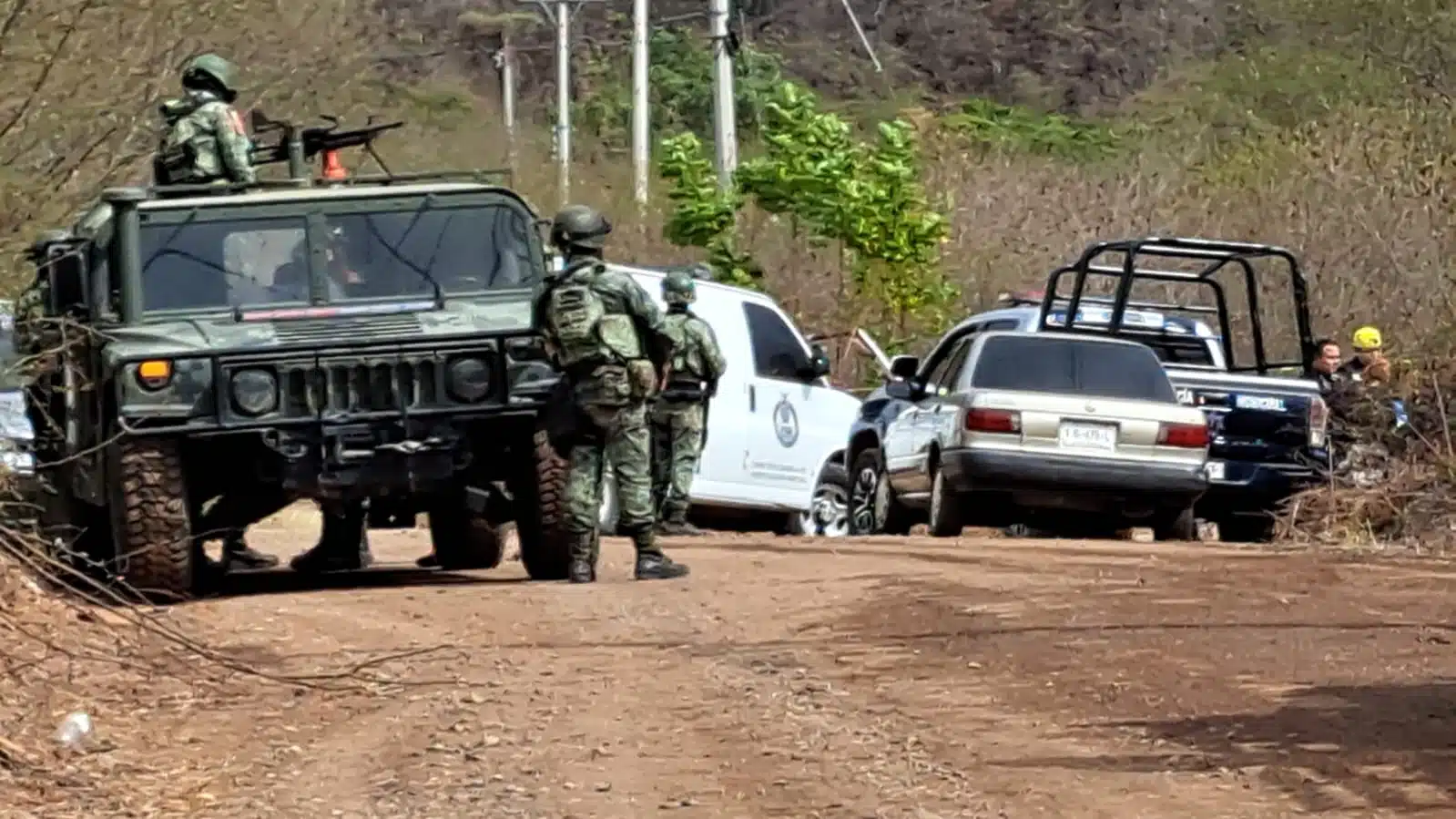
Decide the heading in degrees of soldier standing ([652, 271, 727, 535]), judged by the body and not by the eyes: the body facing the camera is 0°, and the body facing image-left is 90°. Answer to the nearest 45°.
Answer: approximately 225°

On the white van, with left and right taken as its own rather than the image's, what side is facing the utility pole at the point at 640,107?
left

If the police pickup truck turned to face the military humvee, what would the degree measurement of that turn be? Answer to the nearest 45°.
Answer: approximately 90° to its left

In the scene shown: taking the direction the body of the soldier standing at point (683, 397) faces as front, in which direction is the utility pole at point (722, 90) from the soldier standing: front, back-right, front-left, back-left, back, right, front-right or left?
front-left

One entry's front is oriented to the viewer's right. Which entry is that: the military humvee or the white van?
the white van

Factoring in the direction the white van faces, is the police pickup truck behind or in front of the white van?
in front

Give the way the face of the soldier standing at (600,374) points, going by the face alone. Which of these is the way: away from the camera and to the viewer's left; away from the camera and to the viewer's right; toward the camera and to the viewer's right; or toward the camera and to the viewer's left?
away from the camera and to the viewer's right

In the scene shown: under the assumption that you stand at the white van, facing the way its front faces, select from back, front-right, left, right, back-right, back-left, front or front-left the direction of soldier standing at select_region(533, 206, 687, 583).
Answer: right

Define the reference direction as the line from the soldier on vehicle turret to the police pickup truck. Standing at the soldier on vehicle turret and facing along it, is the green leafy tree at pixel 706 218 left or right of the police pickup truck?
left

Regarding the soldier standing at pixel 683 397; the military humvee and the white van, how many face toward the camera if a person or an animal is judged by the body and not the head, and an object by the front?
1

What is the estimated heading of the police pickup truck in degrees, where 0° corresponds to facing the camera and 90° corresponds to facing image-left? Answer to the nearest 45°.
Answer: approximately 135°

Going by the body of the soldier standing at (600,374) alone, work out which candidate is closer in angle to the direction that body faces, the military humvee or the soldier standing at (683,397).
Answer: the soldier standing

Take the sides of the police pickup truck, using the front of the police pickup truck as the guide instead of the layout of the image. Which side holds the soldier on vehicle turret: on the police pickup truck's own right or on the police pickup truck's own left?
on the police pickup truck's own left
